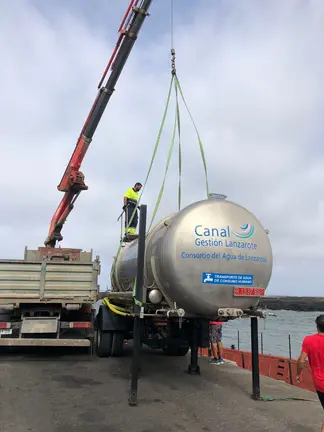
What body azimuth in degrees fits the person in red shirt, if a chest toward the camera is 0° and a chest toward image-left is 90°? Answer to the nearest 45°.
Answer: approximately 180°

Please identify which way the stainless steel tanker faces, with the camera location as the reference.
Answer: facing away from the viewer and to the left of the viewer

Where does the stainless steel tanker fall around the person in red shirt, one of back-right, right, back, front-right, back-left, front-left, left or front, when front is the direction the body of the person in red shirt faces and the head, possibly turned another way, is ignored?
front-left

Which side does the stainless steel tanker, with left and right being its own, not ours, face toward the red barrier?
right
